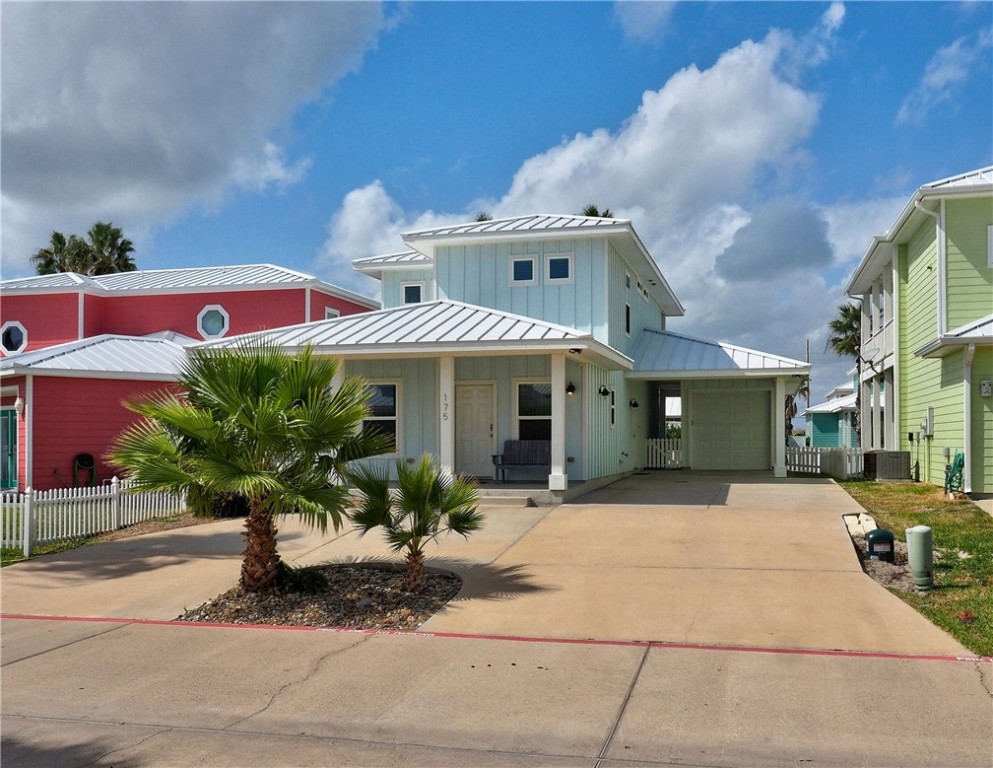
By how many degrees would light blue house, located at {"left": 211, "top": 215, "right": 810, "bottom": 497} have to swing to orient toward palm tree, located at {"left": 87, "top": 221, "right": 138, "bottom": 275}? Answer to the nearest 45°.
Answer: approximately 135° to its right

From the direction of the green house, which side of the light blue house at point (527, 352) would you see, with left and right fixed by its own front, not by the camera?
left

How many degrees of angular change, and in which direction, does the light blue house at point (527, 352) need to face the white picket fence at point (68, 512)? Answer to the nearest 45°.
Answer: approximately 45° to its right

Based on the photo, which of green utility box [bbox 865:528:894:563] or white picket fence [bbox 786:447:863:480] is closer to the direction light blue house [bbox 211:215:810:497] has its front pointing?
the green utility box

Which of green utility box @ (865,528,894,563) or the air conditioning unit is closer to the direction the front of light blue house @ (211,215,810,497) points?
the green utility box

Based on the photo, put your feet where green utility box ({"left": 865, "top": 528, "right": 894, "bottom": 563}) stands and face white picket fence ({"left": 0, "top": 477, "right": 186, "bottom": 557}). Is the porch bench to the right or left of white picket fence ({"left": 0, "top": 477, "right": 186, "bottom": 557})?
right

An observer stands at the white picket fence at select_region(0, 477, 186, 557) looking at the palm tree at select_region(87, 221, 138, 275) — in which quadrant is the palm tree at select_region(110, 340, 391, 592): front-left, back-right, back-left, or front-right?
back-right

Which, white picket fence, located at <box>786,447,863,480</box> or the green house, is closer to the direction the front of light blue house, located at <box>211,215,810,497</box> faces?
the green house

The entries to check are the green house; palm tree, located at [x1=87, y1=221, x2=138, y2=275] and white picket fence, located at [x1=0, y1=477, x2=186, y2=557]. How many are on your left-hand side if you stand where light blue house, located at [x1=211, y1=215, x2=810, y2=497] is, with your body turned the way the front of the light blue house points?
1

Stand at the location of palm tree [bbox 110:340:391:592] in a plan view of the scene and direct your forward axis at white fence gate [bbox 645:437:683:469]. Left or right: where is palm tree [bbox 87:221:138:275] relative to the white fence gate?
left

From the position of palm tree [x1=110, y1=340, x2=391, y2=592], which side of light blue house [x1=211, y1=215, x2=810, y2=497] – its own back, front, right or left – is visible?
front

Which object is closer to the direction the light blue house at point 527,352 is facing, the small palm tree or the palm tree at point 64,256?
the small palm tree

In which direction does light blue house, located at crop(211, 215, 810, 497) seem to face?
toward the camera
